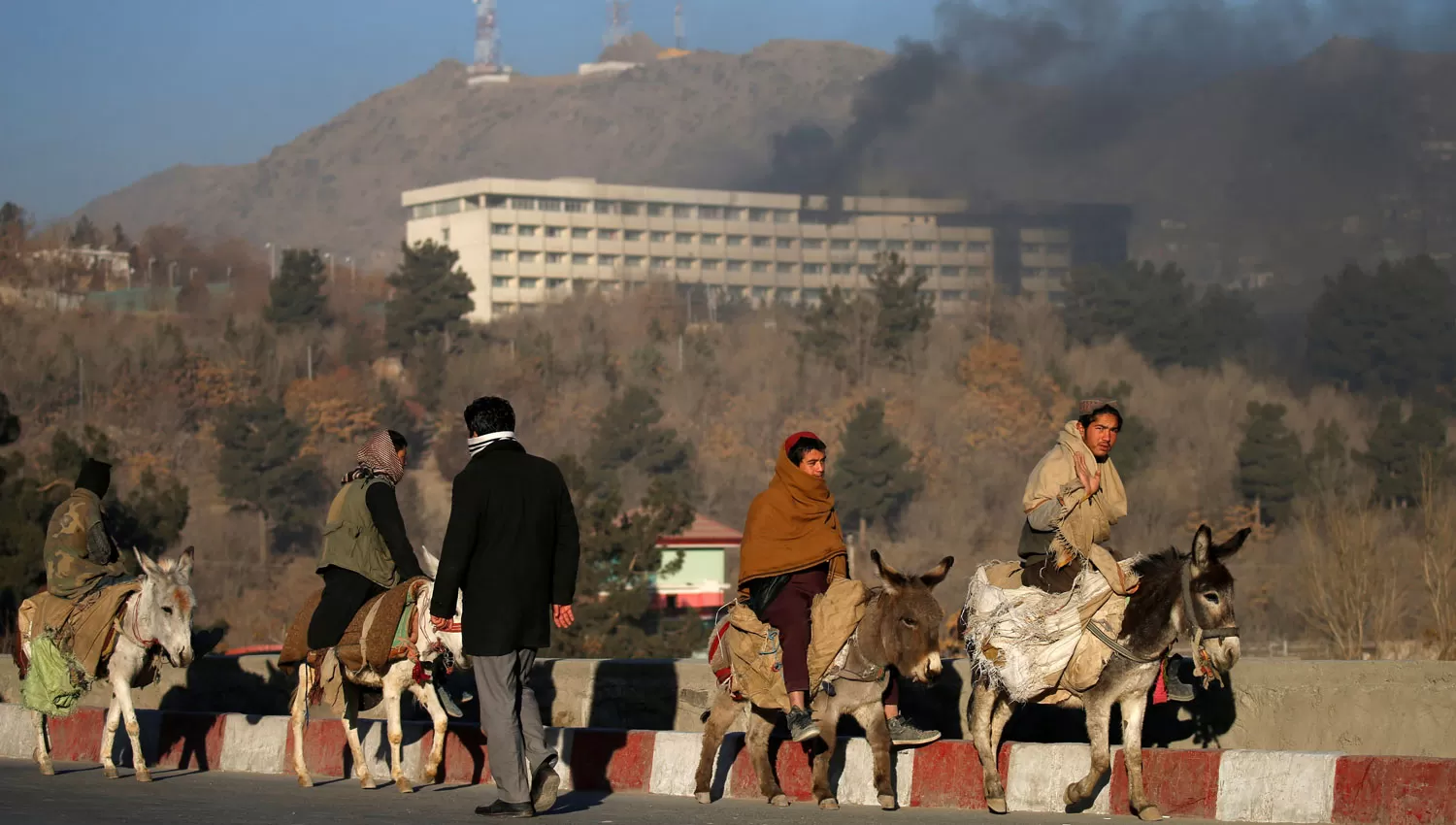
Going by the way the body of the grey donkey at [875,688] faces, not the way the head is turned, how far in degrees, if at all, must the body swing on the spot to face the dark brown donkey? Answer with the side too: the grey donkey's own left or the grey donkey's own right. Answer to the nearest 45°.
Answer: approximately 45° to the grey donkey's own left

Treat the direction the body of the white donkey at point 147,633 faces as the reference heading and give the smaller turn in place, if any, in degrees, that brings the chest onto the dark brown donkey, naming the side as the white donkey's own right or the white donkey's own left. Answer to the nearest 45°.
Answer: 0° — it already faces it

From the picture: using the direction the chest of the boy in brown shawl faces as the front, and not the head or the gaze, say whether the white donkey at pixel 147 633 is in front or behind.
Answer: behind

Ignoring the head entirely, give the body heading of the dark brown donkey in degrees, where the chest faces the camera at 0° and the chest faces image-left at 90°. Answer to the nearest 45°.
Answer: approximately 315°

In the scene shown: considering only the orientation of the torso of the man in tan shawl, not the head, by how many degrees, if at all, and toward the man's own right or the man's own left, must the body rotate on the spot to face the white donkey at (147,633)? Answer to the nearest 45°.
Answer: approximately 135° to the man's own right

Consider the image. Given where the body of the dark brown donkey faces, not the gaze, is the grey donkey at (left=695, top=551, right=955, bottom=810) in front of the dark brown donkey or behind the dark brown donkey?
behind
